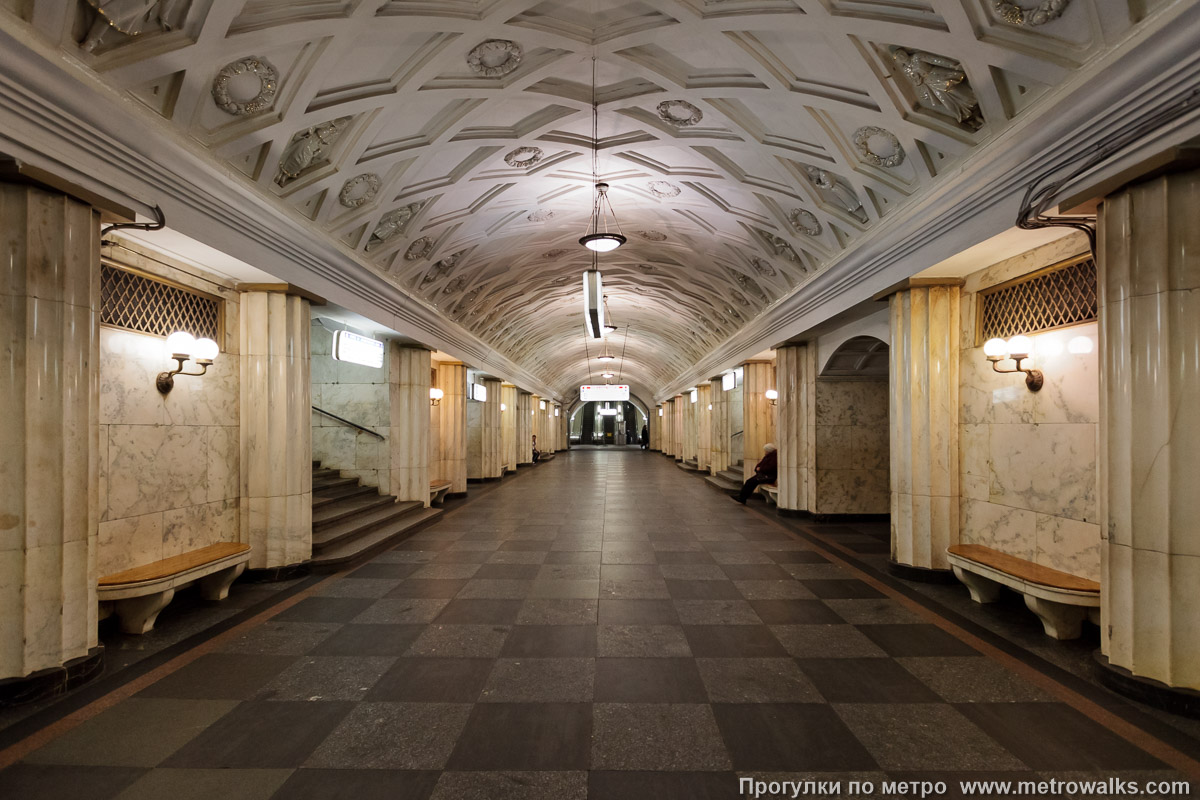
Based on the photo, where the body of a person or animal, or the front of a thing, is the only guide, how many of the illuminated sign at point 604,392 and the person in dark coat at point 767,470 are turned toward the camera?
1

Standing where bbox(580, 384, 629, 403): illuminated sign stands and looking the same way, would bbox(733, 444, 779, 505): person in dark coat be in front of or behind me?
in front

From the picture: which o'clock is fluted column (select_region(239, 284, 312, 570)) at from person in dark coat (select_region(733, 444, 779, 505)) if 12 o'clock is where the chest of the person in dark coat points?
The fluted column is roughly at 10 o'clock from the person in dark coat.

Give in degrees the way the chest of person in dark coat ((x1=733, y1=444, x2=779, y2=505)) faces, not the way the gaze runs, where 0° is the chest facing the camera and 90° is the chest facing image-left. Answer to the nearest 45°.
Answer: approximately 90°

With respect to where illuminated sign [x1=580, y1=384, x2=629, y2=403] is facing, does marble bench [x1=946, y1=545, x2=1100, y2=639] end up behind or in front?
in front

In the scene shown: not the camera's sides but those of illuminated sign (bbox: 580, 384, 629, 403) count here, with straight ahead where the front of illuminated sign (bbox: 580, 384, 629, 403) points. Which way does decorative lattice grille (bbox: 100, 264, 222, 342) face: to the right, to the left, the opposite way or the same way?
to the left

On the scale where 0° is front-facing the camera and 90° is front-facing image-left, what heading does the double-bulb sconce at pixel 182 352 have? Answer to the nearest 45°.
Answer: approximately 315°

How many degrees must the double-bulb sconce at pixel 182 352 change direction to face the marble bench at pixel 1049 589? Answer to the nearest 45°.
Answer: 0° — it already faces it

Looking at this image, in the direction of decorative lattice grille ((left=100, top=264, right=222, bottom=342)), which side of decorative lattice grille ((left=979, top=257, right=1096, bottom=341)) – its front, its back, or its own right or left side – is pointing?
front

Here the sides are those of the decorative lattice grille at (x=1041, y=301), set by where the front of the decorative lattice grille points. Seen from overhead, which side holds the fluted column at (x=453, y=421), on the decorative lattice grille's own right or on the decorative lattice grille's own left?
on the decorative lattice grille's own right

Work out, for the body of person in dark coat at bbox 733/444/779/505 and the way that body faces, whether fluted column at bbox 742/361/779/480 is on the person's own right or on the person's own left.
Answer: on the person's own right

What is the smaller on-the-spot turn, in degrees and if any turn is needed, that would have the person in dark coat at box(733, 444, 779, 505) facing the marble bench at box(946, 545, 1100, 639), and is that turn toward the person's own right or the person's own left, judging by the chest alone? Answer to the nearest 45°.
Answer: approximately 90° to the person's own left
